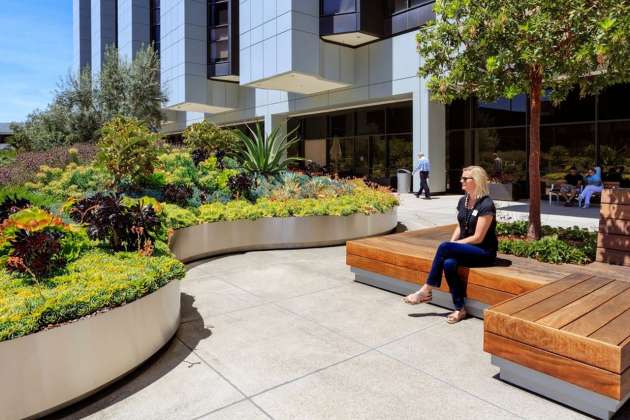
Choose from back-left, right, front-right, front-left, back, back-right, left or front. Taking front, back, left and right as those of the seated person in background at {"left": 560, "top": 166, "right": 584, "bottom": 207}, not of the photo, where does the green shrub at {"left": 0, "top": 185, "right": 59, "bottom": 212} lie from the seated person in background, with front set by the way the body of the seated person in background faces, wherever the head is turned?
front

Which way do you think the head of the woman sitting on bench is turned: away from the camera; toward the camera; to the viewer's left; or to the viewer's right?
to the viewer's left

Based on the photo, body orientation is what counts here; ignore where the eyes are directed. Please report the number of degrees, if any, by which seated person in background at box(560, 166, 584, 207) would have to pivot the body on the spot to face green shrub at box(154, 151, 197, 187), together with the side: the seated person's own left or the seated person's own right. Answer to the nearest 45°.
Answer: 0° — they already face it

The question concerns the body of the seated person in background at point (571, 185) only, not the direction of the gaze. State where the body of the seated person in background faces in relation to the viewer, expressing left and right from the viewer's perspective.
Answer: facing the viewer and to the left of the viewer

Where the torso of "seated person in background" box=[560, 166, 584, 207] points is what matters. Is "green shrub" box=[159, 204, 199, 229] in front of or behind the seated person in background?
in front

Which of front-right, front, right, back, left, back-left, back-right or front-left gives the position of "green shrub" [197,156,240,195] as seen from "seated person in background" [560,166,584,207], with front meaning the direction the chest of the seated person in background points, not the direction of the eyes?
front

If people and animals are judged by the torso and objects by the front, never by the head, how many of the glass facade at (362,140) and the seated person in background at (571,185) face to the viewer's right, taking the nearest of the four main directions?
0

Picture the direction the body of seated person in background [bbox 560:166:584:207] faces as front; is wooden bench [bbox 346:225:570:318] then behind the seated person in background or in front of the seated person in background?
in front
